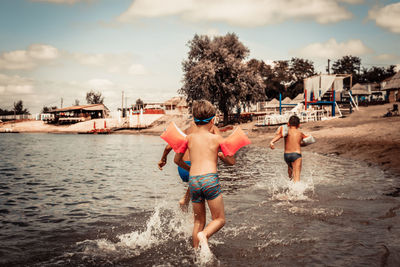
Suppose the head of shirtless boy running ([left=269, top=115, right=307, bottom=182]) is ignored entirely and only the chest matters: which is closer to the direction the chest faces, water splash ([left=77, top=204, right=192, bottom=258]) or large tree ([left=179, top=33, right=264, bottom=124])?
the large tree

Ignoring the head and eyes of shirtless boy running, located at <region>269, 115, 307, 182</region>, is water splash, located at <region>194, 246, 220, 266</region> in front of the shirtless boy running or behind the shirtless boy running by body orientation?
behind

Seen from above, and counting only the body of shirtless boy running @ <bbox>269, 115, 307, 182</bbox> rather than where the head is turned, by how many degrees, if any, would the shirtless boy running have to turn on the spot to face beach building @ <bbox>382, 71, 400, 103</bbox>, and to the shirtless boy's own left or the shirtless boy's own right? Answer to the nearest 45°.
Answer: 0° — they already face it

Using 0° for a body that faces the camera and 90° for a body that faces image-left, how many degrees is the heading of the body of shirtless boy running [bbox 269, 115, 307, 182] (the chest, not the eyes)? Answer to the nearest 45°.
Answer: approximately 180°

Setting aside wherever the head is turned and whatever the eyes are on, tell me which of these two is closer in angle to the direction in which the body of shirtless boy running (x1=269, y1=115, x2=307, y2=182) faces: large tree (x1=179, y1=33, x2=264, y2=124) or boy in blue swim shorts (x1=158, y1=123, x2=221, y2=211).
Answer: the large tree

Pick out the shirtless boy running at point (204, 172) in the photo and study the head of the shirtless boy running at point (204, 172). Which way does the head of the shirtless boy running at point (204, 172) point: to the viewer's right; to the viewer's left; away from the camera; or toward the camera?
away from the camera

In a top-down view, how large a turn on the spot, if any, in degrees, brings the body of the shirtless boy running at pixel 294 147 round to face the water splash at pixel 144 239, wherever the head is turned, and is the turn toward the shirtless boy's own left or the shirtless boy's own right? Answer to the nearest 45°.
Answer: approximately 135° to the shirtless boy's own left
